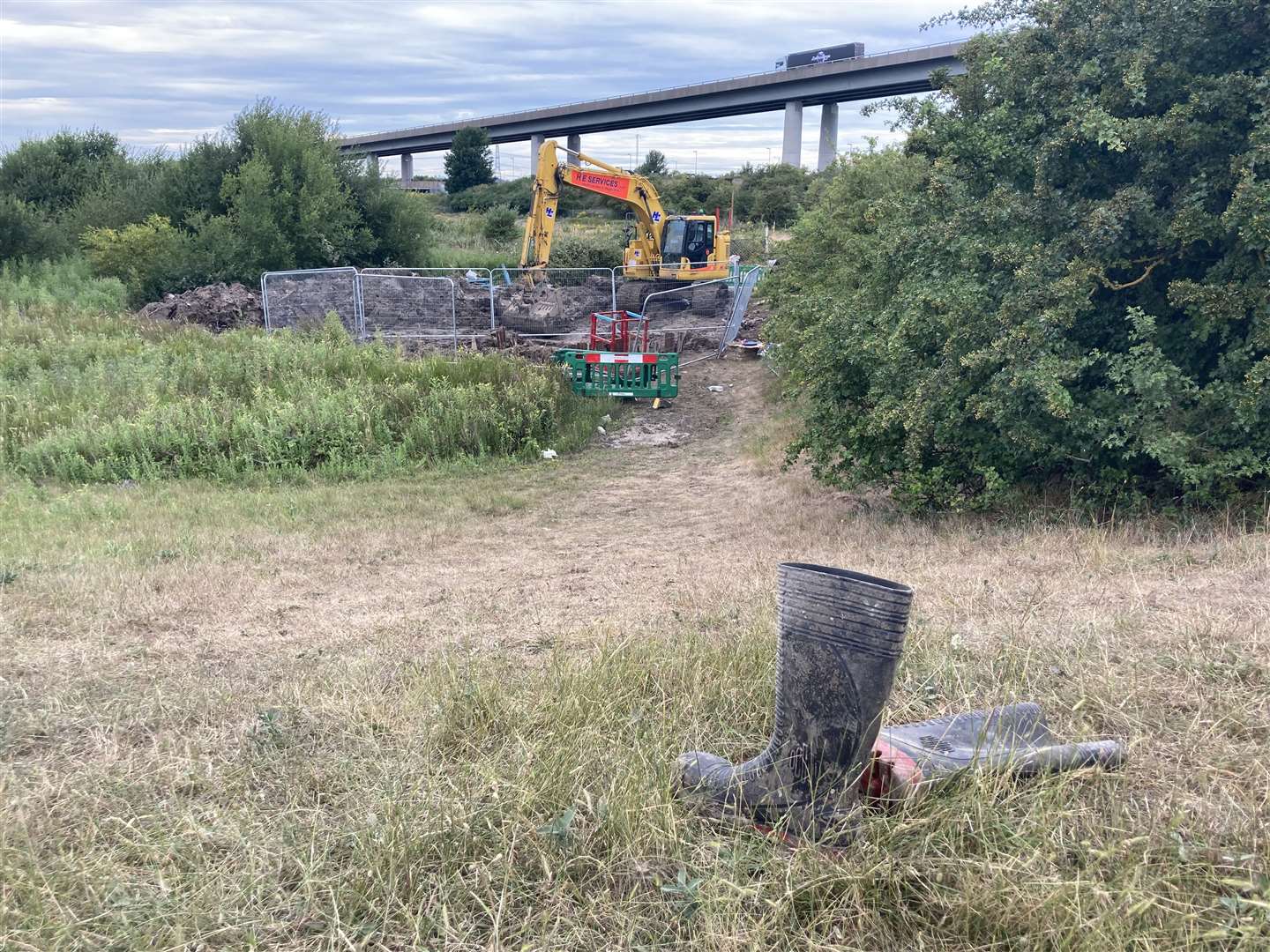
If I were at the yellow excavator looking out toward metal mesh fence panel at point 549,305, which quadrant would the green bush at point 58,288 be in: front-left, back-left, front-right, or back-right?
front-right

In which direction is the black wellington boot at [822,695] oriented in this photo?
to the viewer's left

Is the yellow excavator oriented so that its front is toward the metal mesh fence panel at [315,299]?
yes

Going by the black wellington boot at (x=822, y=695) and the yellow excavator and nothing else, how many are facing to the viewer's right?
0

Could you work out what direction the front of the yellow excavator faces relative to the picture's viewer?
facing the viewer and to the left of the viewer

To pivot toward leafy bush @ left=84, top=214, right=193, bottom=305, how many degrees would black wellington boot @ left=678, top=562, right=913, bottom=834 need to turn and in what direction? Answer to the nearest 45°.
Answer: approximately 45° to its right

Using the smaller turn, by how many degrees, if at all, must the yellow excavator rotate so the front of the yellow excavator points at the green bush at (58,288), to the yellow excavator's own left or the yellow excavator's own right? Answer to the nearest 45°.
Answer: approximately 45° to the yellow excavator's own right

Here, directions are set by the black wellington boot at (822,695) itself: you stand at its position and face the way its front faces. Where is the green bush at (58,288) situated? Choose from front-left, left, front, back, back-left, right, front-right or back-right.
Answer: front-right

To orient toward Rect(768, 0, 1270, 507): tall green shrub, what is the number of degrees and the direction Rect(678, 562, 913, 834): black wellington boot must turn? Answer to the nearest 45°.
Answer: approximately 90° to its right
